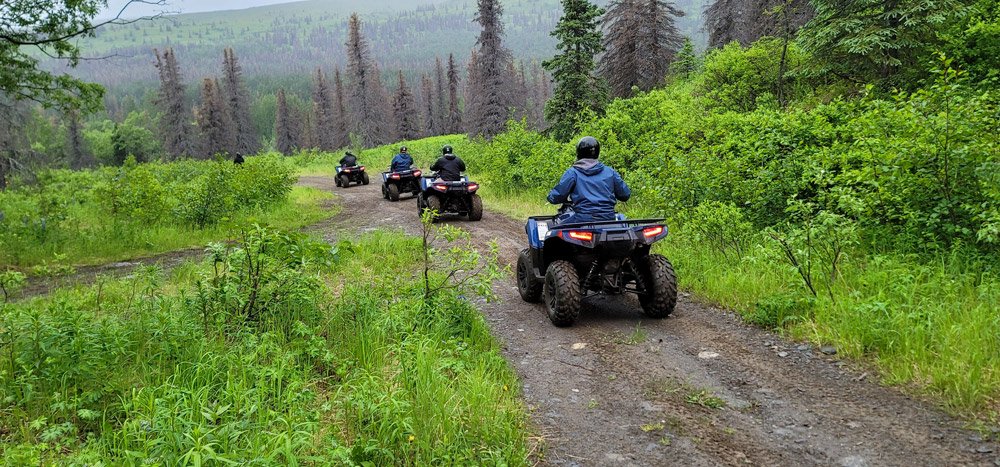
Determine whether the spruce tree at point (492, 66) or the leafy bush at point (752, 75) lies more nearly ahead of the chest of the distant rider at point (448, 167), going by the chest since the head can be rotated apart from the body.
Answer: the spruce tree

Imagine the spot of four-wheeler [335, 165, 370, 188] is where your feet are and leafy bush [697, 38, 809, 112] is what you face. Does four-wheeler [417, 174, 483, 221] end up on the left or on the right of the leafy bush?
right

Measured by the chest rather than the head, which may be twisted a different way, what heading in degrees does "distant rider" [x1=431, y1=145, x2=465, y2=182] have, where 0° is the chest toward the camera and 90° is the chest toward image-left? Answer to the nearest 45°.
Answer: approximately 180°

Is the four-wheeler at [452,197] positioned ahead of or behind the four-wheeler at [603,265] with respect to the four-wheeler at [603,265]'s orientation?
ahead

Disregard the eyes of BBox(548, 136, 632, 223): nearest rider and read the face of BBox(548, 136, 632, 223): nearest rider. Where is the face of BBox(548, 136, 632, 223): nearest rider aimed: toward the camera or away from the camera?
away from the camera

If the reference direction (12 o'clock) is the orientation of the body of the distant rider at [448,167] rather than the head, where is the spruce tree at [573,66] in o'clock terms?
The spruce tree is roughly at 1 o'clock from the distant rider.

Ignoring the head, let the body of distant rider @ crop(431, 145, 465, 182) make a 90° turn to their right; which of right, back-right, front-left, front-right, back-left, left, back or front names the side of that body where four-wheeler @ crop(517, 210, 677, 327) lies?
right

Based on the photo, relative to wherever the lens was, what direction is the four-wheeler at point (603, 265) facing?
facing away from the viewer and to the left of the viewer

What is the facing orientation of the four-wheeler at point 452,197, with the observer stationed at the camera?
facing away from the viewer and to the left of the viewer

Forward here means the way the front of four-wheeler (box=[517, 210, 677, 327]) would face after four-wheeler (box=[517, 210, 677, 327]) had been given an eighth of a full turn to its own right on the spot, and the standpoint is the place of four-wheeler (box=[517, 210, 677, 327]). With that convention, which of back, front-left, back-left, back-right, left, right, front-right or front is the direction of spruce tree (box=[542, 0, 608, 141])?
front

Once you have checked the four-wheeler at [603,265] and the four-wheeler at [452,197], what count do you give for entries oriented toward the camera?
0

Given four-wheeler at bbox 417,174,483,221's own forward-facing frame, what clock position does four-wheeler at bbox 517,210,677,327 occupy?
four-wheeler at bbox 517,210,677,327 is roughly at 7 o'clock from four-wheeler at bbox 417,174,483,221.
